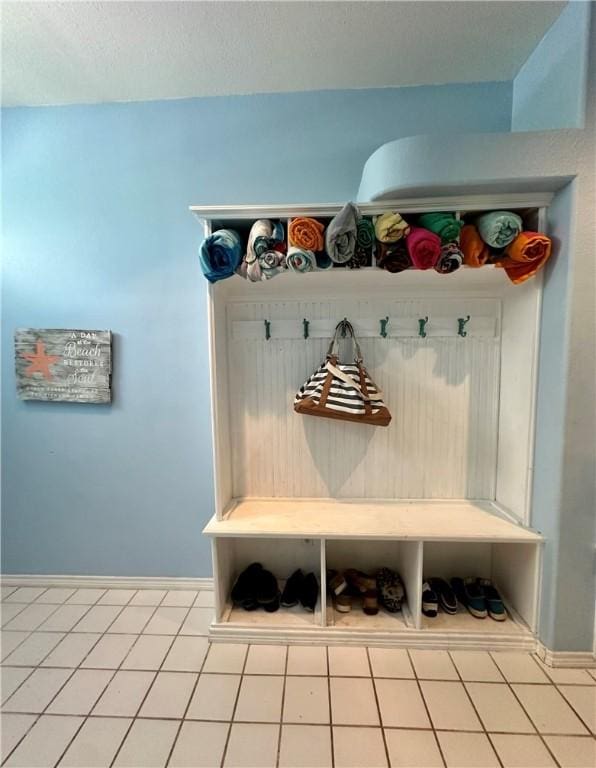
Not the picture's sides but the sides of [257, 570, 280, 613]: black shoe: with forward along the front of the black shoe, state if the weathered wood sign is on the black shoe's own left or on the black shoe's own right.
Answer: on the black shoe's own right

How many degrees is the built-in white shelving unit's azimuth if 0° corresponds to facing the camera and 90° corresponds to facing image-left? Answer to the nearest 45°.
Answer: approximately 0°

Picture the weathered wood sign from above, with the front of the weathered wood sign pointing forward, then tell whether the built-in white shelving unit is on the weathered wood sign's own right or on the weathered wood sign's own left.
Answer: on the weathered wood sign's own left
